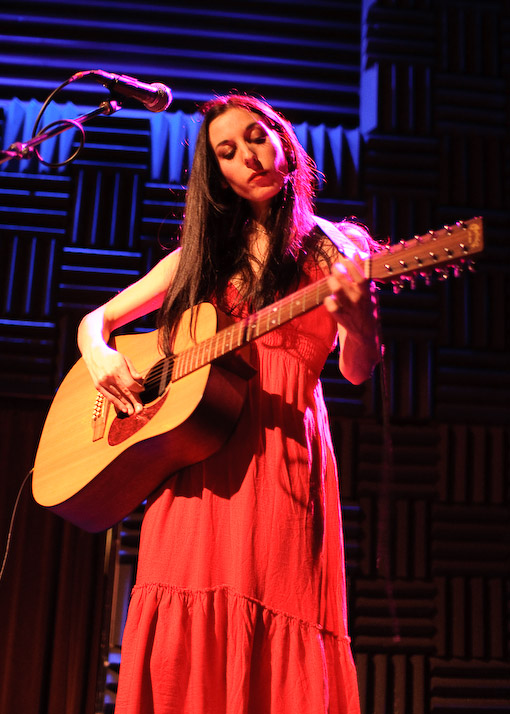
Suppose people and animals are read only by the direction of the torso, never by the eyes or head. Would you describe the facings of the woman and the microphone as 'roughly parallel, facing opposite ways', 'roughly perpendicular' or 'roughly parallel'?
roughly perpendicular

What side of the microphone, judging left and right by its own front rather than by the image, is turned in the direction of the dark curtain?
left

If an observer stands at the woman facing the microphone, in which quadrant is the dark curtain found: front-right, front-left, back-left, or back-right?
front-right

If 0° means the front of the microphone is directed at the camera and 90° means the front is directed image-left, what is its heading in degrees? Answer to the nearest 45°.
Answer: approximately 270°

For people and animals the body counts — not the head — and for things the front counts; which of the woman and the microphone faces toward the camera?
the woman

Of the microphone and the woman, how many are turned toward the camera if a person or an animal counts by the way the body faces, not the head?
1

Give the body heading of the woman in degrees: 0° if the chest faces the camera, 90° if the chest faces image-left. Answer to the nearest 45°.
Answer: approximately 0°

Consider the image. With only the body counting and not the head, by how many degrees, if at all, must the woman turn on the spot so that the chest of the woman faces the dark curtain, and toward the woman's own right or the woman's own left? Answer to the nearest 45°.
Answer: approximately 135° to the woman's own right
